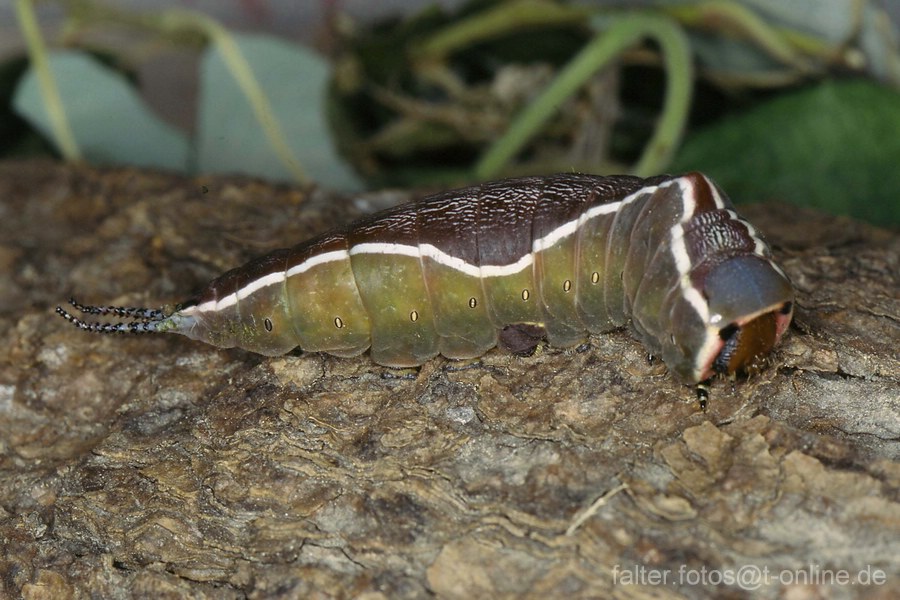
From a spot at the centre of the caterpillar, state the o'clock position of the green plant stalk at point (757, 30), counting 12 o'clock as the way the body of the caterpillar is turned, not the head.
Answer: The green plant stalk is roughly at 10 o'clock from the caterpillar.

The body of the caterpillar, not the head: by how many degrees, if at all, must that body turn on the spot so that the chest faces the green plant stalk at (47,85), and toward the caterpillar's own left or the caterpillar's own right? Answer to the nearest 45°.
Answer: approximately 135° to the caterpillar's own left

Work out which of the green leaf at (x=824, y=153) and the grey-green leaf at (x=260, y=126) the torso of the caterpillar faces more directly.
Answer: the green leaf

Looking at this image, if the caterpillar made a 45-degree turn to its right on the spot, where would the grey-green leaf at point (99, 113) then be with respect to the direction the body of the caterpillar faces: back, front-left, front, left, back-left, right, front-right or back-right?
back

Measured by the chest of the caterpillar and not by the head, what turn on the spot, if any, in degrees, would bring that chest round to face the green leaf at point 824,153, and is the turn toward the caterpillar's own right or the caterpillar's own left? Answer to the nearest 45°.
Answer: approximately 45° to the caterpillar's own left

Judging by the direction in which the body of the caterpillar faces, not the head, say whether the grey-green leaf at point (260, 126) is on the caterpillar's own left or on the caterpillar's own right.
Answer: on the caterpillar's own left

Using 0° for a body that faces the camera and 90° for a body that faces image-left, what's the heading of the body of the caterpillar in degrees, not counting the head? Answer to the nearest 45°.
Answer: approximately 270°

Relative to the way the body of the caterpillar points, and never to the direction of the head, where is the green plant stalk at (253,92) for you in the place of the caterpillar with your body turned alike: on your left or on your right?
on your left

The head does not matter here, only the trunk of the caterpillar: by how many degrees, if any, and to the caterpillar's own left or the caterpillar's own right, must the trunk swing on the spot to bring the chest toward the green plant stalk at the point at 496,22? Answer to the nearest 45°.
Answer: approximately 90° to the caterpillar's own left
